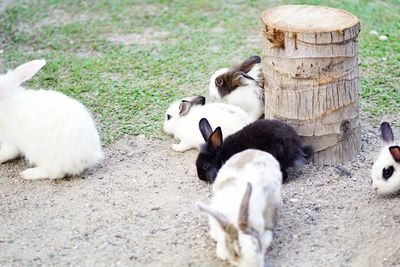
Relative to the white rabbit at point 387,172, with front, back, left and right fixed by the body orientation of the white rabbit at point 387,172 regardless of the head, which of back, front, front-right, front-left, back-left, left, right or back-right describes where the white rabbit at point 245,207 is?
front-left

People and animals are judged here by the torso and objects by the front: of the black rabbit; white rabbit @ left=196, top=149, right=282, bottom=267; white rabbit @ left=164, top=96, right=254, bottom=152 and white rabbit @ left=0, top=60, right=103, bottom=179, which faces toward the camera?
white rabbit @ left=196, top=149, right=282, bottom=267

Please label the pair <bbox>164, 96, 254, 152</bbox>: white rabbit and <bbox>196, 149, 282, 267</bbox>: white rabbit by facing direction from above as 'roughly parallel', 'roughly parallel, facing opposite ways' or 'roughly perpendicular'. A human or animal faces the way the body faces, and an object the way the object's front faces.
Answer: roughly perpendicular

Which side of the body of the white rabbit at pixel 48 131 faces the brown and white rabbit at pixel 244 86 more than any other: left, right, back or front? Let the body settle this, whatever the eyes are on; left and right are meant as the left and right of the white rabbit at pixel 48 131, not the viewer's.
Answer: back

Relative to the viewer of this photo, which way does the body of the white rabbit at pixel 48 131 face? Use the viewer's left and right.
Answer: facing to the left of the viewer

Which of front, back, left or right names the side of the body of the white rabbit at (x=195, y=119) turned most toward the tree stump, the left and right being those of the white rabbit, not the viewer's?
back

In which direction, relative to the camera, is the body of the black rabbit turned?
to the viewer's left

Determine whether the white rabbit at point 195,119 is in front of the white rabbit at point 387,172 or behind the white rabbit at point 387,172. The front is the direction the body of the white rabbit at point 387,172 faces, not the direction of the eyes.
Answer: in front

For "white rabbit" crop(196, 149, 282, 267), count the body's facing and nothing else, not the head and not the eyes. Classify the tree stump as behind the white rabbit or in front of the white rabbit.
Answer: behind

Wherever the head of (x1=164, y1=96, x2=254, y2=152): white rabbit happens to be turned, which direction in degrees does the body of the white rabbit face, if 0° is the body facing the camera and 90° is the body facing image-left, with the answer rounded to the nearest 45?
approximately 90°

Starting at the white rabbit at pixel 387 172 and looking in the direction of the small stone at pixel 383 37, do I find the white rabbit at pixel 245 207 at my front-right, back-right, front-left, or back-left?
back-left

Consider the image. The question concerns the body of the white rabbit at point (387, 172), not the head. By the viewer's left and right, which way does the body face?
facing to the left of the viewer
